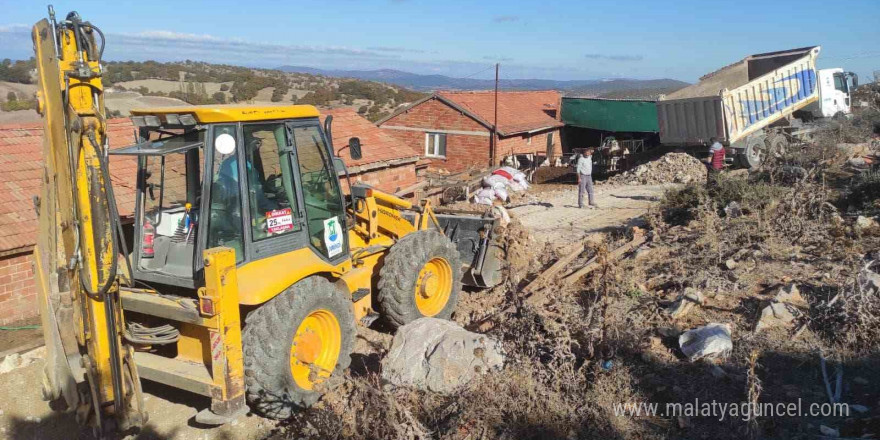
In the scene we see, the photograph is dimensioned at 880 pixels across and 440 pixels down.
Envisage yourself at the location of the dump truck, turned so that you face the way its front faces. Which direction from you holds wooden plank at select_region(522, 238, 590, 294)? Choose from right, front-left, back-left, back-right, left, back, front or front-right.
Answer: back-right

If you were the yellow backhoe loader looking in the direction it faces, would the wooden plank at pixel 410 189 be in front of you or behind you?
in front

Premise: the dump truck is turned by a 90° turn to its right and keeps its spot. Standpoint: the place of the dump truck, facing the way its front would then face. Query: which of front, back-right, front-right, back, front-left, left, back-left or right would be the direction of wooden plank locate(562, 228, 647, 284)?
front-right

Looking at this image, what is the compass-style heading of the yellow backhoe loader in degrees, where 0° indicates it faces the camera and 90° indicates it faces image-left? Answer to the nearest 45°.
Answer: approximately 225°

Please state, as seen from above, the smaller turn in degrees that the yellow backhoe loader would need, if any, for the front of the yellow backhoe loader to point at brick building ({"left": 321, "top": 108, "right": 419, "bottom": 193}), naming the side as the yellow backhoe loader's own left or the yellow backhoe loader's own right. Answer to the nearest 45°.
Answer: approximately 45° to the yellow backhoe loader's own left

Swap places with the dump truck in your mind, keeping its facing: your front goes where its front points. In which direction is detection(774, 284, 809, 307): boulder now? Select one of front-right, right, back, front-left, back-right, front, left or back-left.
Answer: back-right

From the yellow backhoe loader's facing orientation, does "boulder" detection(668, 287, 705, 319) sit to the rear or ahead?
ahead

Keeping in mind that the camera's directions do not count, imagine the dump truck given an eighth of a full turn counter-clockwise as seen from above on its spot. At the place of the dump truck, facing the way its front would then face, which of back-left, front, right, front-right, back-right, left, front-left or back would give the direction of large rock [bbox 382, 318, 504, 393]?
back

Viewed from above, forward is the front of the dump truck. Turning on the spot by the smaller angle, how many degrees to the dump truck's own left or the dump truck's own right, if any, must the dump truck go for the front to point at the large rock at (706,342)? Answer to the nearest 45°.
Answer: approximately 135° to the dump truck's own right

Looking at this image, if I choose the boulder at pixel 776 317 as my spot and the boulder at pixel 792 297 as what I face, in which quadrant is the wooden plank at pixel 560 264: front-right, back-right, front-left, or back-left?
front-left

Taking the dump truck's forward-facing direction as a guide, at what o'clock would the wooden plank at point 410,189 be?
The wooden plank is roughly at 6 o'clock from the dump truck.

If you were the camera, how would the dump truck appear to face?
facing away from the viewer and to the right of the viewer

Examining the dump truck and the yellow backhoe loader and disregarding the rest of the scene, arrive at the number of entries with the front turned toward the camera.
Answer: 0

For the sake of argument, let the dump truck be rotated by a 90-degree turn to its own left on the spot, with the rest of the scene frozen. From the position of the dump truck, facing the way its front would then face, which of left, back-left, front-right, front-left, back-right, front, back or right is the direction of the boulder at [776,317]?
back-left

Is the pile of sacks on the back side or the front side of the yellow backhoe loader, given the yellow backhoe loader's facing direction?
on the front side
